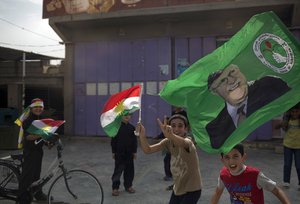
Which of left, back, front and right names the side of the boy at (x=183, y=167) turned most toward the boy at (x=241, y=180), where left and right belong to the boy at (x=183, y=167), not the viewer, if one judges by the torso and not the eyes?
left

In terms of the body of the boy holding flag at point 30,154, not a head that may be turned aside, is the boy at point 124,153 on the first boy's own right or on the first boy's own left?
on the first boy's own left

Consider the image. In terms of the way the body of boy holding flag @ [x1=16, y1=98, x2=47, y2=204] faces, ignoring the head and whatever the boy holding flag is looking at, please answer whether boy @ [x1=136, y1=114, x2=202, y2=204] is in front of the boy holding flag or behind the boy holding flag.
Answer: in front

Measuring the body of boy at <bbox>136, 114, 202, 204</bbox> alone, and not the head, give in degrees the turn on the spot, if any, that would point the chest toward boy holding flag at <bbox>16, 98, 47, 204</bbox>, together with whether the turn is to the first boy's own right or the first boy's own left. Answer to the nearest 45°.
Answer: approximately 90° to the first boy's own right

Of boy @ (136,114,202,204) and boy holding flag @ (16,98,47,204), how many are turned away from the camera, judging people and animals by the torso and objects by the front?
0

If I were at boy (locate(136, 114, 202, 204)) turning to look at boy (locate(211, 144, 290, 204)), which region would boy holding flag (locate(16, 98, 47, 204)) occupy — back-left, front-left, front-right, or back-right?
back-right
